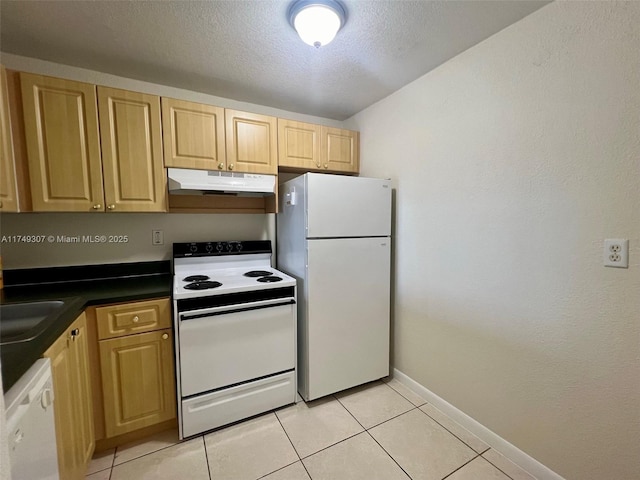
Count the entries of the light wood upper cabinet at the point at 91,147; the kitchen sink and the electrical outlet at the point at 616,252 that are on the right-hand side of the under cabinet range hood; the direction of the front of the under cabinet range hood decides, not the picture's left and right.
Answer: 2

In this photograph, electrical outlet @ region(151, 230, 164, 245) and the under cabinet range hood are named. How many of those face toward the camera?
2

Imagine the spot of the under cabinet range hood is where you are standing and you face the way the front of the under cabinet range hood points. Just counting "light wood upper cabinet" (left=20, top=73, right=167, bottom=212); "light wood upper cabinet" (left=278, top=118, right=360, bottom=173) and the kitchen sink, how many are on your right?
2

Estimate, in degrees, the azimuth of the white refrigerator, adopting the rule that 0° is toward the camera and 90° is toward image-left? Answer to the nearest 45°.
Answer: approximately 315°

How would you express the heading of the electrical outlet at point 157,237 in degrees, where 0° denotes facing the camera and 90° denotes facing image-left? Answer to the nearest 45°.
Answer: approximately 0°

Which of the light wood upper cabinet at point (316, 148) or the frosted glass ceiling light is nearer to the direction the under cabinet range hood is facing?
the frosted glass ceiling light
